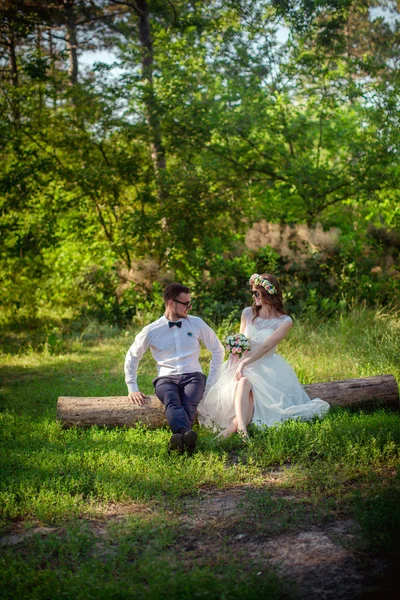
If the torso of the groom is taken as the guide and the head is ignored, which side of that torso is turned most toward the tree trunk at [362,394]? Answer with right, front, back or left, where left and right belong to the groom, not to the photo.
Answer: left

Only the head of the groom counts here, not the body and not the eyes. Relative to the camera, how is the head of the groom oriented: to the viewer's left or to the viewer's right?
to the viewer's right

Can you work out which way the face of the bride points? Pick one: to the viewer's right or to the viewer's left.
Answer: to the viewer's left

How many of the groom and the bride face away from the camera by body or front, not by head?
0

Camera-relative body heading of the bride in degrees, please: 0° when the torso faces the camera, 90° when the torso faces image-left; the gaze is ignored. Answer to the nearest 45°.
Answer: approximately 45°
